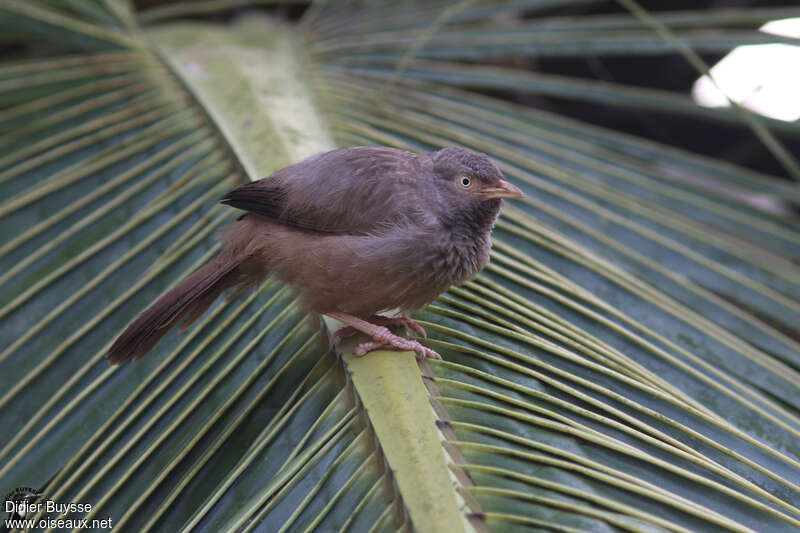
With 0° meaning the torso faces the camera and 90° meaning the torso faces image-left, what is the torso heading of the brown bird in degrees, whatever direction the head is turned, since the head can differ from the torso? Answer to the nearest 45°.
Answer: approximately 270°
